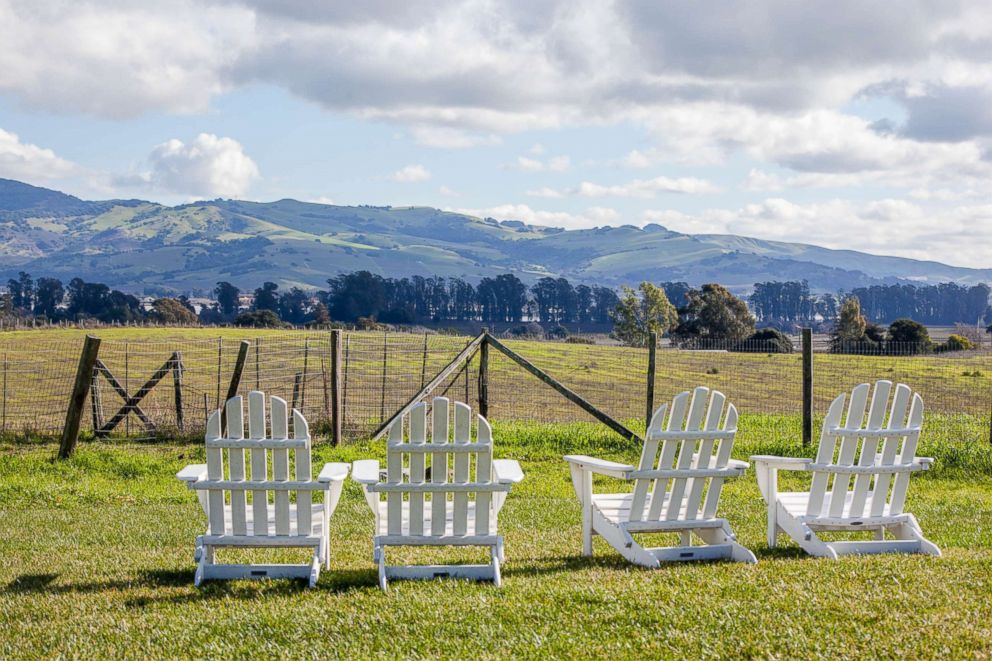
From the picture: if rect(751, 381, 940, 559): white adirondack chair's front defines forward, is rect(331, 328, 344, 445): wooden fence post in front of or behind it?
in front

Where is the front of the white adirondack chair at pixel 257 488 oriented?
away from the camera

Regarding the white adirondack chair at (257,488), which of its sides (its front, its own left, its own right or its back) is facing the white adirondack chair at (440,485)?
right

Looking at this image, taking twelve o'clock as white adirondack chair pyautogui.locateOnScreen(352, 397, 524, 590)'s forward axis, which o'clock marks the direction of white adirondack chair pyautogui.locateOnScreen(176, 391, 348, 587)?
white adirondack chair pyautogui.locateOnScreen(176, 391, 348, 587) is roughly at 9 o'clock from white adirondack chair pyautogui.locateOnScreen(352, 397, 524, 590).

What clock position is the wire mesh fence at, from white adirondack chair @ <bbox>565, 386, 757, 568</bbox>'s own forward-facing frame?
The wire mesh fence is roughly at 1 o'clock from the white adirondack chair.

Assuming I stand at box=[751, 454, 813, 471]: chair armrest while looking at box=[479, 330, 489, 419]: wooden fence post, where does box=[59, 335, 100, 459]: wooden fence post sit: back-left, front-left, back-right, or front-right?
front-left

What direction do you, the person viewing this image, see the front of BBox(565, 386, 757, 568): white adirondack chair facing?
facing away from the viewer and to the left of the viewer

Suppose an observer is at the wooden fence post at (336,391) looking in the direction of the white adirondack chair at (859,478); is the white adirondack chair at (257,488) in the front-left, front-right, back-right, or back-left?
front-right

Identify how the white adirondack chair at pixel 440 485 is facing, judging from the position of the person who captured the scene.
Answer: facing away from the viewer

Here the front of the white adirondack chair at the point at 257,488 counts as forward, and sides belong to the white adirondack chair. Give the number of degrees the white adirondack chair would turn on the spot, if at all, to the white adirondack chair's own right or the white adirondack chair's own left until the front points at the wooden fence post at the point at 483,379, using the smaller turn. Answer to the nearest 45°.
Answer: approximately 45° to the white adirondack chair's own right

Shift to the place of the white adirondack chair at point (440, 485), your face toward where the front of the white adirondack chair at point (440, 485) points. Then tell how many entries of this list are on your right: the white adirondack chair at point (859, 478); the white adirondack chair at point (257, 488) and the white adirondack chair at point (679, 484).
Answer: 2

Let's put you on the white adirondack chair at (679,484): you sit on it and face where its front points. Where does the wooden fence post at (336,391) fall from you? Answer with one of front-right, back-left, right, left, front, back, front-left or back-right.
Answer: front

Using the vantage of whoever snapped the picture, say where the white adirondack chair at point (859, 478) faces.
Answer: facing away from the viewer and to the left of the viewer

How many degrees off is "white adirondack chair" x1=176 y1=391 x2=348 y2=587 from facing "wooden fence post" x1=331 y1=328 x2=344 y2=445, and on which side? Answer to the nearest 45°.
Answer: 0° — it already faces it

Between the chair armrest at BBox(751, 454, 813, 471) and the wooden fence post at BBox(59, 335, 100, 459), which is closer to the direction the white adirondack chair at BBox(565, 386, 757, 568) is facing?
the wooden fence post

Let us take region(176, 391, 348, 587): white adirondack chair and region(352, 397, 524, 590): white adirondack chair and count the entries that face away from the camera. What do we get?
2

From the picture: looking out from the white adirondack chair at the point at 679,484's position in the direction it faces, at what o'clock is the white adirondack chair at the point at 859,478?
the white adirondack chair at the point at 859,478 is roughly at 4 o'clock from the white adirondack chair at the point at 679,484.
